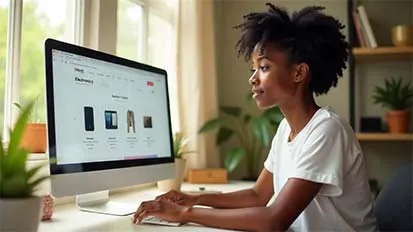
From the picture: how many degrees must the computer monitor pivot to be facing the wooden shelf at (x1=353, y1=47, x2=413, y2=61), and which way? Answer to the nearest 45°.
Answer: approximately 90° to its left

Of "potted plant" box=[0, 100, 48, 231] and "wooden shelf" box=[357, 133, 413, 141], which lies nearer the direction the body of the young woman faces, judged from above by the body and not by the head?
the potted plant

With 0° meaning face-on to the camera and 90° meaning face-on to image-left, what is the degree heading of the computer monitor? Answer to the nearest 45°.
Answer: approximately 315°

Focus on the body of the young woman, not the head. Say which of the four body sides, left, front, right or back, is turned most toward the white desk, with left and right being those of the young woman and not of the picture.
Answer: front

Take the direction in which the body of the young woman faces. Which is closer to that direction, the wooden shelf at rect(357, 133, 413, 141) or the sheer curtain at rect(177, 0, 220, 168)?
the sheer curtain

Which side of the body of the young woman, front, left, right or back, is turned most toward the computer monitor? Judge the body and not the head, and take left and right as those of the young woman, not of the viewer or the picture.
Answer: front

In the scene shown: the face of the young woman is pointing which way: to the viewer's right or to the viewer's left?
to the viewer's left

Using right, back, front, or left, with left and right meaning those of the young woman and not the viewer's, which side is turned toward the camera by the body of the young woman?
left

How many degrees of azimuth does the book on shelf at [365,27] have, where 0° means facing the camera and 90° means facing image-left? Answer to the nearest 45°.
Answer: approximately 0°
